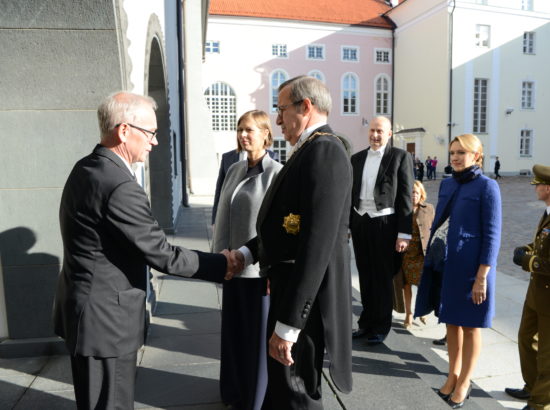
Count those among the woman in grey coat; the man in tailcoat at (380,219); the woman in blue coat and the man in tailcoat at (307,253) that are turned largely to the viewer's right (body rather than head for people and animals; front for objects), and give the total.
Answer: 0

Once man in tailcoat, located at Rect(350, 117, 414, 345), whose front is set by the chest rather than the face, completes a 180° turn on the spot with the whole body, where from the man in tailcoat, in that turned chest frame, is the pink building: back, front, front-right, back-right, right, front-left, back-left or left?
front-left

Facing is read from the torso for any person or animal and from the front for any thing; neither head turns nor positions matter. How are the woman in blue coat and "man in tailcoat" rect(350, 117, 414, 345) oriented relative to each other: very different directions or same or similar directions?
same or similar directions

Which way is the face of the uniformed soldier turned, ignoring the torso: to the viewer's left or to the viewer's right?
to the viewer's left

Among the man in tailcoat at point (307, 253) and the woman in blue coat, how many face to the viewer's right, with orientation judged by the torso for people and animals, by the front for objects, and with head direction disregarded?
0

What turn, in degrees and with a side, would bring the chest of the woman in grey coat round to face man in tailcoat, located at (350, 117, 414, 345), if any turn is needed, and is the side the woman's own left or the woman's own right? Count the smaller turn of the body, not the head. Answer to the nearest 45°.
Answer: approximately 180°

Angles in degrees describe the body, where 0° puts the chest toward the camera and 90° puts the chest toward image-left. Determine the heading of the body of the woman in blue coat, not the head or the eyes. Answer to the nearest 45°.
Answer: approximately 45°

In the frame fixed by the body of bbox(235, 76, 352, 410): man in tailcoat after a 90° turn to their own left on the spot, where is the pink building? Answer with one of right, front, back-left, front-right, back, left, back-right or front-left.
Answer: back

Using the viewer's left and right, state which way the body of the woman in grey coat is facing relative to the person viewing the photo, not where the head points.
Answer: facing the viewer and to the left of the viewer

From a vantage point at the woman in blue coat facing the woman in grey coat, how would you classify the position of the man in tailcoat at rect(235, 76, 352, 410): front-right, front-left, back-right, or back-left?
front-left

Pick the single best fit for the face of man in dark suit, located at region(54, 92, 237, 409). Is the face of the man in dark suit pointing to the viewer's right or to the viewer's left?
to the viewer's right

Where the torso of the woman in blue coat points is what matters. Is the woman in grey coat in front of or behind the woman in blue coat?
in front

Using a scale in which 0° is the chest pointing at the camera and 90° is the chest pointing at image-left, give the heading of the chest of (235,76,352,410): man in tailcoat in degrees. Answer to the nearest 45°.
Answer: approximately 90°

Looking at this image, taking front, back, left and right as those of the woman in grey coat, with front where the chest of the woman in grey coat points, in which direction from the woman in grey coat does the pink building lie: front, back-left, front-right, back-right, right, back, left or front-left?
back-right

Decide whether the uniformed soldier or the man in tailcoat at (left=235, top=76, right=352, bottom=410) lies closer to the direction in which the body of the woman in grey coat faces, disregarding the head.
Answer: the man in tailcoat

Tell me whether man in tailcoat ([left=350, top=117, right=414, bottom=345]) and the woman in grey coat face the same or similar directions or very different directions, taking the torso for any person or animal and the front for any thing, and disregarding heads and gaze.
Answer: same or similar directions

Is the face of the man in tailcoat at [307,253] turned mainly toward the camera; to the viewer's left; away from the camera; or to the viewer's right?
to the viewer's left

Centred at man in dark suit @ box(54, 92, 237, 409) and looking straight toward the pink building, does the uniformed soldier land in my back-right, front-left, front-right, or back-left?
front-right

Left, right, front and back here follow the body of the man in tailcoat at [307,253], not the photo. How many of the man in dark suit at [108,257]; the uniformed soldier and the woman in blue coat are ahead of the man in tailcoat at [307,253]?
1

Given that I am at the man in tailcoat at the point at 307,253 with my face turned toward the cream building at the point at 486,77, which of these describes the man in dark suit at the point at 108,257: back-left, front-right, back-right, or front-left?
back-left
